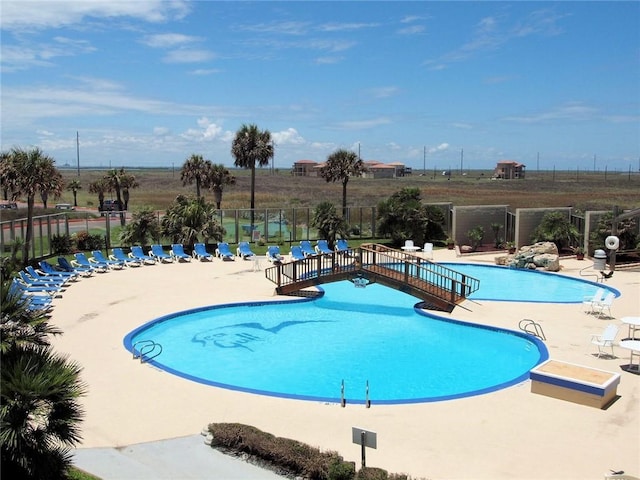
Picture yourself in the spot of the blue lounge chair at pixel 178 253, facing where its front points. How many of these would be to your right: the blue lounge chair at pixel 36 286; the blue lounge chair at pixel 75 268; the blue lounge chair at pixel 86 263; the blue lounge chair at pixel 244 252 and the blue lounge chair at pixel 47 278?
4

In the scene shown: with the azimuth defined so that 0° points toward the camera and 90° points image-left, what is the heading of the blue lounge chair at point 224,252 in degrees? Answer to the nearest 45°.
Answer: approximately 315°

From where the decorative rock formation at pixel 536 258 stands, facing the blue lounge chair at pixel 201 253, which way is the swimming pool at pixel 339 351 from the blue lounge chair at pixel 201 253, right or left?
left

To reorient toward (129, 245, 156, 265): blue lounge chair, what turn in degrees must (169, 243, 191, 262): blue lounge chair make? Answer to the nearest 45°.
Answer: approximately 135° to its right

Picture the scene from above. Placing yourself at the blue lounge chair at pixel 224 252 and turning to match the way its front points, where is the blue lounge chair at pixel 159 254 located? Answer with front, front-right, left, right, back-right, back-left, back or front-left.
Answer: back-right

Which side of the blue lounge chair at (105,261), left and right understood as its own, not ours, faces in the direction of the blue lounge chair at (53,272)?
right

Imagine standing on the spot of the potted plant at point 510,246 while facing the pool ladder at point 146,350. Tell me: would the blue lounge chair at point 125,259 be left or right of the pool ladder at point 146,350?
right

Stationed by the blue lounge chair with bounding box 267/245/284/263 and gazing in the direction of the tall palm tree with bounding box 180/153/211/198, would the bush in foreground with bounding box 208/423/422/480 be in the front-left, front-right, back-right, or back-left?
back-left

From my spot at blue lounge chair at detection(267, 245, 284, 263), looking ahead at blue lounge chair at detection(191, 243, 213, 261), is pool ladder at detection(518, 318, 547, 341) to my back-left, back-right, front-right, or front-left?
back-left

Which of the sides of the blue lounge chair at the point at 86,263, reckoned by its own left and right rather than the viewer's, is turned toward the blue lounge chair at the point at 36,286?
right

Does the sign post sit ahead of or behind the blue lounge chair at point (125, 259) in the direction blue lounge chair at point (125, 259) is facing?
ahead

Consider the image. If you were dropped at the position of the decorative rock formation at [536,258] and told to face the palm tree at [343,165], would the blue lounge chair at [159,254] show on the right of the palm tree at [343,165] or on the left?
left
